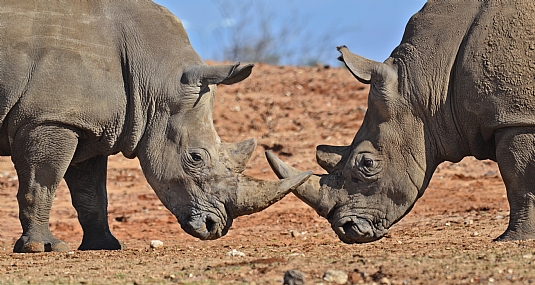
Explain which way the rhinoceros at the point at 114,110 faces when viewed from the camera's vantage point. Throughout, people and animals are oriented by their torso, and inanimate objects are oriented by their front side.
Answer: facing to the right of the viewer

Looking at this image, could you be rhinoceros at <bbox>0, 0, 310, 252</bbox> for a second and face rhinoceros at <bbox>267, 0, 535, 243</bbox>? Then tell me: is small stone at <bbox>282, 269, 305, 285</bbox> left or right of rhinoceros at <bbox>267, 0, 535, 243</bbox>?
right

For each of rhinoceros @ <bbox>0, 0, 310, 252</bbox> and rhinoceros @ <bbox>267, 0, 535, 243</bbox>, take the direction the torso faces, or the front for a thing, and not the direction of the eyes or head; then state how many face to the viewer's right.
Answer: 1

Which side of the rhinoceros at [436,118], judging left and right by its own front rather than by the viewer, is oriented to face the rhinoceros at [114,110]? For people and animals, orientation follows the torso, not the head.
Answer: front

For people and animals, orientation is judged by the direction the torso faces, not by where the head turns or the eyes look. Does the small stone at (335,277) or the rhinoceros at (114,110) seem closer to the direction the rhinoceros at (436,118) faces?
the rhinoceros

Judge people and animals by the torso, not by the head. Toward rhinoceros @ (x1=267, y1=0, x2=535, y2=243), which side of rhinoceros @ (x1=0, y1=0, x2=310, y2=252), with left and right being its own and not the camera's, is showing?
front

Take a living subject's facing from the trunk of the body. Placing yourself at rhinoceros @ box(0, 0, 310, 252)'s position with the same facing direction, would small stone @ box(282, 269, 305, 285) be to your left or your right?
on your right

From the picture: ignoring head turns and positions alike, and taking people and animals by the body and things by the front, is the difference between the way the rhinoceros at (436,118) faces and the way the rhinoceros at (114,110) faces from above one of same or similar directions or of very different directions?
very different directions

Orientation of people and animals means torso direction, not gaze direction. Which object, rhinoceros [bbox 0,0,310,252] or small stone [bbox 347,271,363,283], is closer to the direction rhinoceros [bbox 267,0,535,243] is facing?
the rhinoceros

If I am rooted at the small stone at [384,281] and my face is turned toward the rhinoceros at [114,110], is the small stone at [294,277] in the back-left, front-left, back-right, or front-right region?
front-left

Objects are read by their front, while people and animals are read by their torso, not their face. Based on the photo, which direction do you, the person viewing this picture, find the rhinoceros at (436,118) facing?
facing to the left of the viewer
